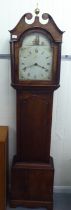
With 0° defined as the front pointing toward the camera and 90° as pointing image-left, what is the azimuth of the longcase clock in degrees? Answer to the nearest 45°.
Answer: approximately 0°
